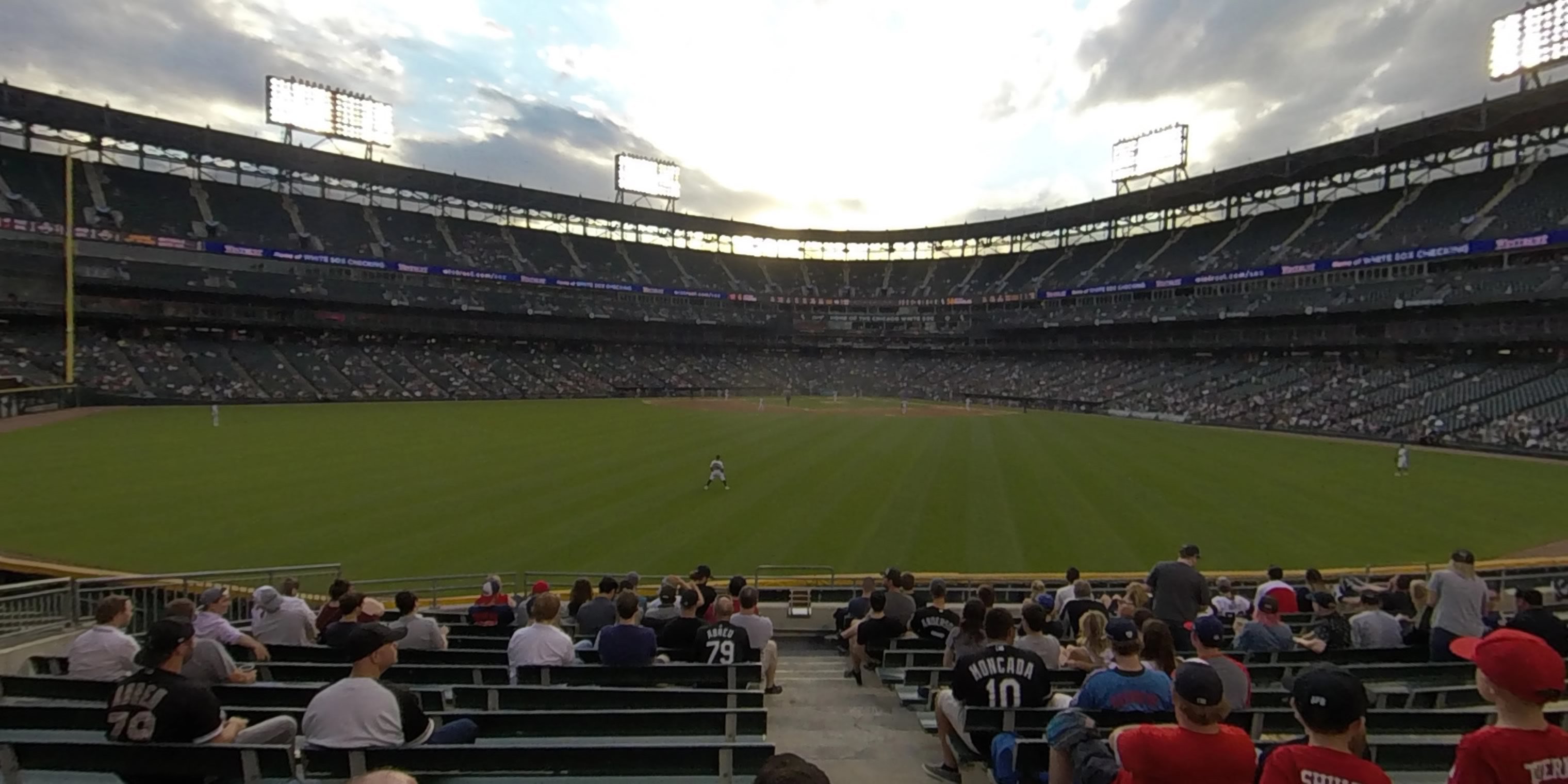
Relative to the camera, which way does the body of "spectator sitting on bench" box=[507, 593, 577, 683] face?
away from the camera

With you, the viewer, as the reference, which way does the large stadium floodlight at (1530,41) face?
facing the viewer and to the left of the viewer

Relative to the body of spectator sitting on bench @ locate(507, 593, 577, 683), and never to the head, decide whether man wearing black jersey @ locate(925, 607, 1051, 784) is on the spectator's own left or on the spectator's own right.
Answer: on the spectator's own right

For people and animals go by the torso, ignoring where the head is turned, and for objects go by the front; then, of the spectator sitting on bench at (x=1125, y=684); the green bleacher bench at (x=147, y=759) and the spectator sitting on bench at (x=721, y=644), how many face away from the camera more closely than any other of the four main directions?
3

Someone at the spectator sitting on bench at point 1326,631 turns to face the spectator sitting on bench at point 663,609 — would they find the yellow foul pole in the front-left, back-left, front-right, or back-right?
front-right

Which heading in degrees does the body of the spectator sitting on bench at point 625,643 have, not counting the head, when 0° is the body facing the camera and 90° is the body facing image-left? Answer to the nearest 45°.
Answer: approximately 180°

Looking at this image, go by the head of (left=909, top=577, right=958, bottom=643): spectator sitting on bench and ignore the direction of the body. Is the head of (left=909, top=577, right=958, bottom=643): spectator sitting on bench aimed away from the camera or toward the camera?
away from the camera

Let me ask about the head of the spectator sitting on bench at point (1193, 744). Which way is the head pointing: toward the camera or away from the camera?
away from the camera

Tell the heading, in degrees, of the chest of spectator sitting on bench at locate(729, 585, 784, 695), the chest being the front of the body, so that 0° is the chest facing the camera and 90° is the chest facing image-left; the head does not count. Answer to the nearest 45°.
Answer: approximately 225°

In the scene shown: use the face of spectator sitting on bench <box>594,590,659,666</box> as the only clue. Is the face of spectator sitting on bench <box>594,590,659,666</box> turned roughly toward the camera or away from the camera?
away from the camera

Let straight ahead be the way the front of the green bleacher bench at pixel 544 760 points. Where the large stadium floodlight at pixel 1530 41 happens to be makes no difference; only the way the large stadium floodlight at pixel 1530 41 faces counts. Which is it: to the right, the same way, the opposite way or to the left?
to the left

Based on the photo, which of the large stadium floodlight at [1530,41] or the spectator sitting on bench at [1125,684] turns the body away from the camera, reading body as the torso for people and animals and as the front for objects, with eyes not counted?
the spectator sitting on bench

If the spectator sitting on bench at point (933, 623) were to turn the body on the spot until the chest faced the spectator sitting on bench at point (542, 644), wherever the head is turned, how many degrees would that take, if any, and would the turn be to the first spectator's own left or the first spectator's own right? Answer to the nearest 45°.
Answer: approximately 135° to the first spectator's own left

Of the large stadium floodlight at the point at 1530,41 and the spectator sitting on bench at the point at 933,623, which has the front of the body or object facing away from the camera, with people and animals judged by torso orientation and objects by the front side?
the spectator sitting on bench

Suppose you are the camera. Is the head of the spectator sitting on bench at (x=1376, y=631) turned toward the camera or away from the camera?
away from the camera

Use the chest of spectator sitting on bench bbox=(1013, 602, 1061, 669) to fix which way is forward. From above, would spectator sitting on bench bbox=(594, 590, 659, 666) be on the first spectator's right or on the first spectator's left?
on the first spectator's left
